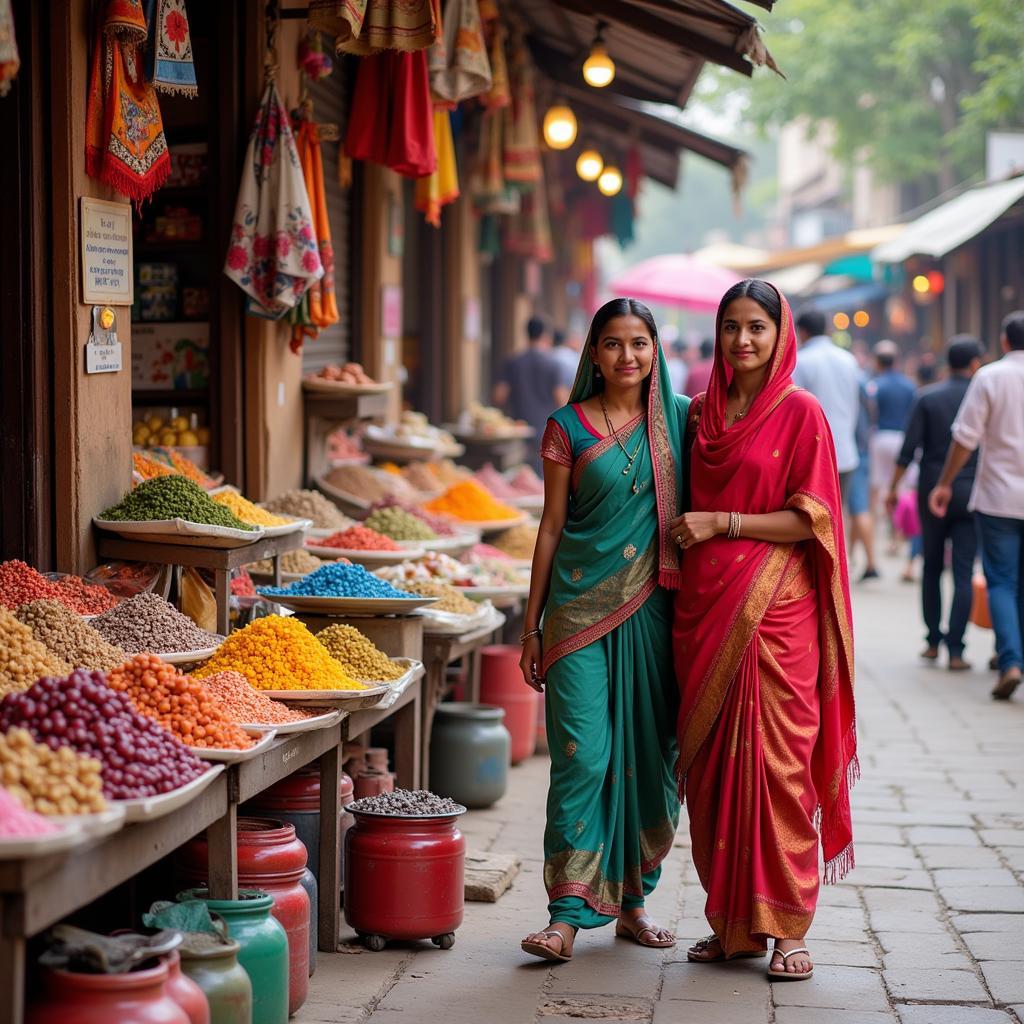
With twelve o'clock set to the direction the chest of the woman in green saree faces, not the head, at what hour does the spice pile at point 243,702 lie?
The spice pile is roughly at 2 o'clock from the woman in green saree.

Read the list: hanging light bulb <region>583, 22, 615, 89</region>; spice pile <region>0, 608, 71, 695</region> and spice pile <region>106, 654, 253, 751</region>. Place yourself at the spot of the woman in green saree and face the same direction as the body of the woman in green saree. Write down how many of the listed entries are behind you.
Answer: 1

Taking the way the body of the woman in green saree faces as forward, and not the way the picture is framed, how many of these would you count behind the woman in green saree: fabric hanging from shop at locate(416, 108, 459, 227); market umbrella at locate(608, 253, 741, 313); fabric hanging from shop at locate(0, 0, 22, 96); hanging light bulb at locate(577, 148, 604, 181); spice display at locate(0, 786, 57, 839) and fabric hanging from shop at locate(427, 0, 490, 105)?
4

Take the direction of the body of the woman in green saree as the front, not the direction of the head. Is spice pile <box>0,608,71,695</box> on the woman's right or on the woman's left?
on the woman's right

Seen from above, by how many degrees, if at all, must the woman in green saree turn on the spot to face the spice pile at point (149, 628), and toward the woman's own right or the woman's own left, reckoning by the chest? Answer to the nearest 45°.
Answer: approximately 90° to the woman's own right

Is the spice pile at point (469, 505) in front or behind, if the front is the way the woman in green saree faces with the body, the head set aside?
behind

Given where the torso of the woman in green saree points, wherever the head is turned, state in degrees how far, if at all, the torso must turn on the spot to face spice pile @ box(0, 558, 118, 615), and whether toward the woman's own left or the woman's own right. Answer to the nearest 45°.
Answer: approximately 90° to the woman's own right

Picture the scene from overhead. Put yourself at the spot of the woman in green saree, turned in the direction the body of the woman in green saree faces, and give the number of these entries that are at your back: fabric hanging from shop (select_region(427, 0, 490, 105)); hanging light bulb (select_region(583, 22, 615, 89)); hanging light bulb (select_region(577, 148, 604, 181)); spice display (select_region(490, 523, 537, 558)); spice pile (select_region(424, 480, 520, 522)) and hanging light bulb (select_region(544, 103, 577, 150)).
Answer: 6

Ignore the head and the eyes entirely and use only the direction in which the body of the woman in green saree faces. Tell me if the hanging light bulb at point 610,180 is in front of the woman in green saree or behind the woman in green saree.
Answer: behind

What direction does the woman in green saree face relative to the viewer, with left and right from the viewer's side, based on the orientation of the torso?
facing the viewer

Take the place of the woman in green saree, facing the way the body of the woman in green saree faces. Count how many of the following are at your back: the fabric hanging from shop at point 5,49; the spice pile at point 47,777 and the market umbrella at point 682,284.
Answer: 1

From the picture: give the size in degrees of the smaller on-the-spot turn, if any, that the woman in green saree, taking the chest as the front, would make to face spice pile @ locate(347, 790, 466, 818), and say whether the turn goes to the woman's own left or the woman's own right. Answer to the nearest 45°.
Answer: approximately 90° to the woman's own right
